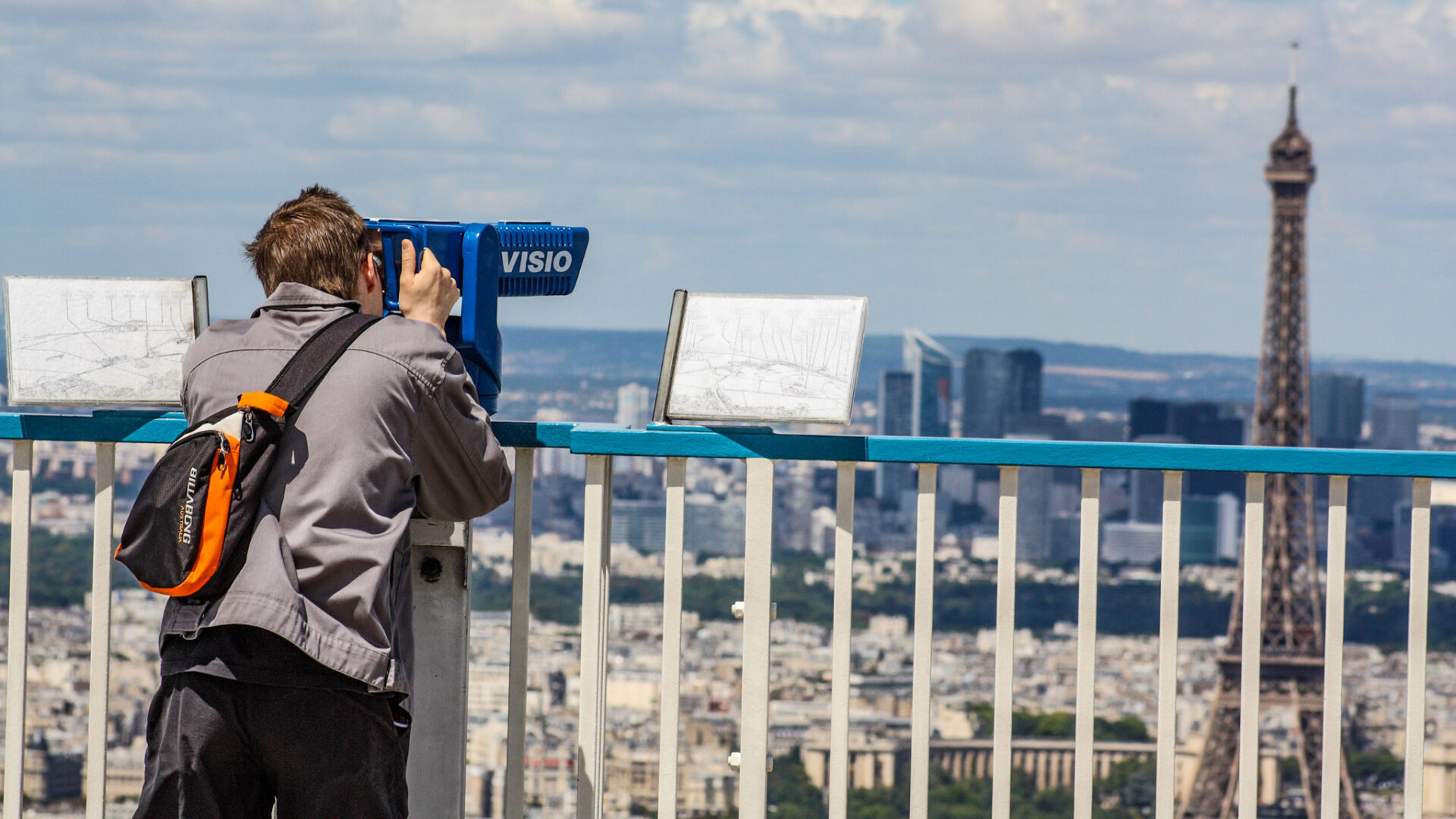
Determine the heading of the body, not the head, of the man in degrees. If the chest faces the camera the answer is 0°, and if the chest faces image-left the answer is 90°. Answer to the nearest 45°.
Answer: approximately 225°

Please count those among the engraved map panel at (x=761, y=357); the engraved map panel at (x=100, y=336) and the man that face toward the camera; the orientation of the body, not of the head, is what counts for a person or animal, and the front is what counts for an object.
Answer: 2

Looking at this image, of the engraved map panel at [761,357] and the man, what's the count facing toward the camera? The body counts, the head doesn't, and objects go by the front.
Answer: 1

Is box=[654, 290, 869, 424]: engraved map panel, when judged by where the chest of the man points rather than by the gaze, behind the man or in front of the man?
in front

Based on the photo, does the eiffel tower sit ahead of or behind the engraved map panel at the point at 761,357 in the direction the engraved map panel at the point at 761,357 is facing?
behind

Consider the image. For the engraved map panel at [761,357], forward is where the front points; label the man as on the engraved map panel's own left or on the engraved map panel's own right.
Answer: on the engraved map panel's own right

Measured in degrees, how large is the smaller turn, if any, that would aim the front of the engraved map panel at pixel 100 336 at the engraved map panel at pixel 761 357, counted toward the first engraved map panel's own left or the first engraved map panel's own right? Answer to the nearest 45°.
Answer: approximately 45° to the first engraved map panel's own left

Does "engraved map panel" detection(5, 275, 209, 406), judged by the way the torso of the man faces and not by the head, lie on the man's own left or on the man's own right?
on the man's own left

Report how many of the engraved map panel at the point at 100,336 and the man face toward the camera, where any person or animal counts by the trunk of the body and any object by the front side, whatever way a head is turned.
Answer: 1

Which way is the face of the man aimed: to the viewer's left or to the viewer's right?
to the viewer's right

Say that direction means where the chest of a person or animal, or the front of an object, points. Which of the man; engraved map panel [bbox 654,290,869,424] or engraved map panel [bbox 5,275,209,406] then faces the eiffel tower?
the man

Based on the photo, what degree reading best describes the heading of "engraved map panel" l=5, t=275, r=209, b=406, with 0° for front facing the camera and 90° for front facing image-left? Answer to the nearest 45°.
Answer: approximately 0°
